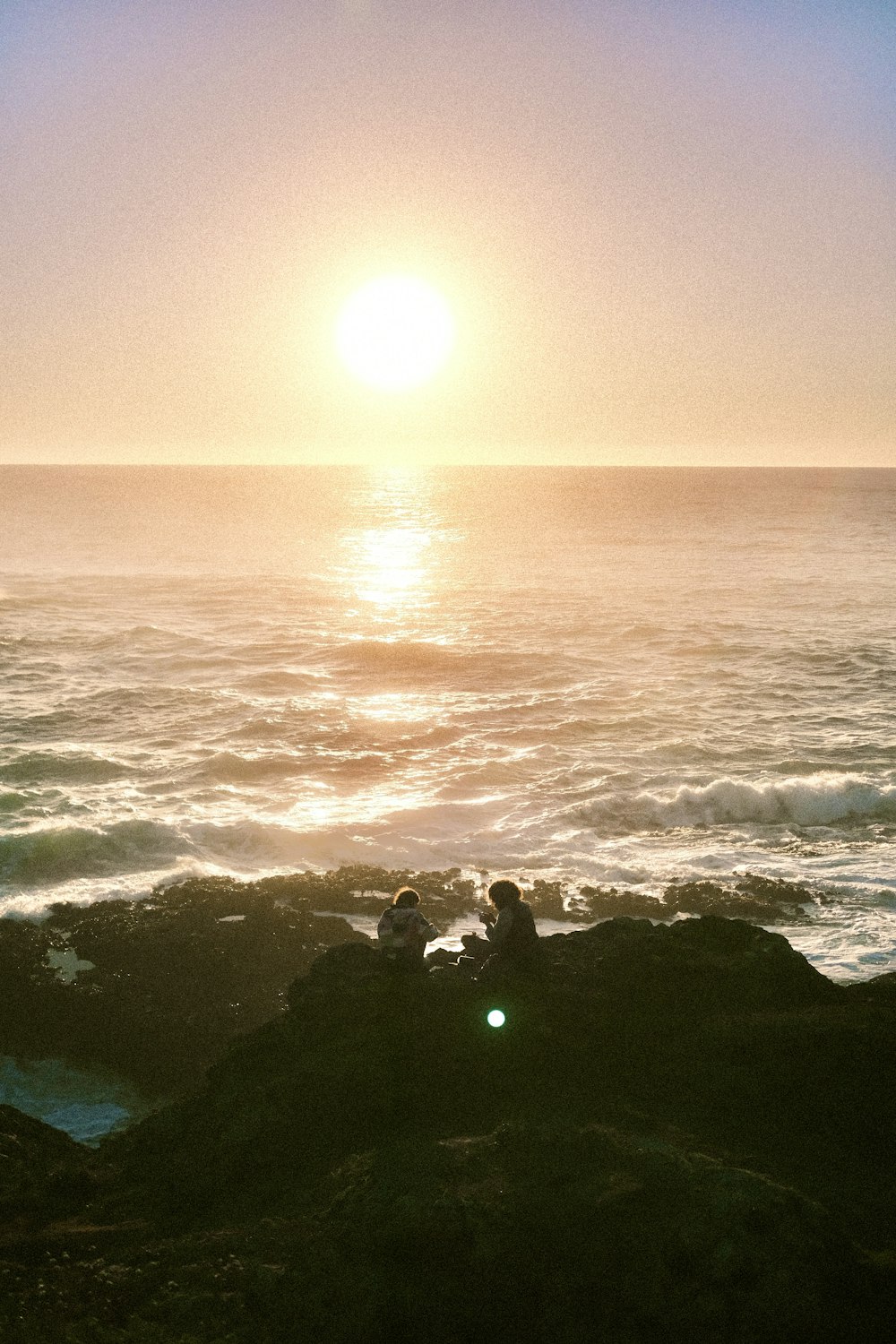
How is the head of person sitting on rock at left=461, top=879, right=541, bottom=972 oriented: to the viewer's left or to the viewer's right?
to the viewer's left

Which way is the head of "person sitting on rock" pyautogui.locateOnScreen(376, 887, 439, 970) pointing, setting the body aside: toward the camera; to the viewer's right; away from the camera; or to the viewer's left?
away from the camera

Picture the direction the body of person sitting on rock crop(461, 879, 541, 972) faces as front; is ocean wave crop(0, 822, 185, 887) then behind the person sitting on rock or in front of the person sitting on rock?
in front

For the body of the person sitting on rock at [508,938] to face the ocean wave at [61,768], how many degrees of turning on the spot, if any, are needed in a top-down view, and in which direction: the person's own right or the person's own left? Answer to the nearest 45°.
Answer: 0° — they already face it

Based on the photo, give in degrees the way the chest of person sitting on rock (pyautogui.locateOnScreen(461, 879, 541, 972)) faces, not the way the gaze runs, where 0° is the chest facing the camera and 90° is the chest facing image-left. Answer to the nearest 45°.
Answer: approximately 135°

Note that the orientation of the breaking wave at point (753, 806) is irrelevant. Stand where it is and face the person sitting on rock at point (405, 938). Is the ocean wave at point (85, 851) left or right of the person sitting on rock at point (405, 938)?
right

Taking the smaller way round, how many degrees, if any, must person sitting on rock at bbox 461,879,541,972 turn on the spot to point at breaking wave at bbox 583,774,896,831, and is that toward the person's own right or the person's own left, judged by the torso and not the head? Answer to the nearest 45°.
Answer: approximately 90° to the person's own right

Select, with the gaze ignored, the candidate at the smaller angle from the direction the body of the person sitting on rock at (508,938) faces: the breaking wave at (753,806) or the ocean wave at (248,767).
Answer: the ocean wave

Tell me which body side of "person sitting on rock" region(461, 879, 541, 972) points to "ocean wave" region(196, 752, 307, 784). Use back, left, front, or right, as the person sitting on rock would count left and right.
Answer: front
